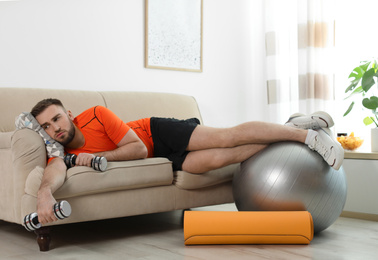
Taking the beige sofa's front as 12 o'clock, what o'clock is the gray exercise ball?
The gray exercise ball is roughly at 11 o'clock from the beige sofa.

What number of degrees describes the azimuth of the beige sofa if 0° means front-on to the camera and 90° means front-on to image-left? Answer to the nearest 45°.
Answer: approximately 315°

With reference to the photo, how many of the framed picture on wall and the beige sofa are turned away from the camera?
0

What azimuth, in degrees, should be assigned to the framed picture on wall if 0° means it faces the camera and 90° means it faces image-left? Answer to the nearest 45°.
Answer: approximately 315°

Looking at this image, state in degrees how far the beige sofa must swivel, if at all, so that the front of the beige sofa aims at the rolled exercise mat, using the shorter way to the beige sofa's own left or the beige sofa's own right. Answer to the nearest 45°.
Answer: approximately 45° to the beige sofa's own left

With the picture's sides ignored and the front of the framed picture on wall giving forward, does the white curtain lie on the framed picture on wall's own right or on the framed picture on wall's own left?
on the framed picture on wall's own left
